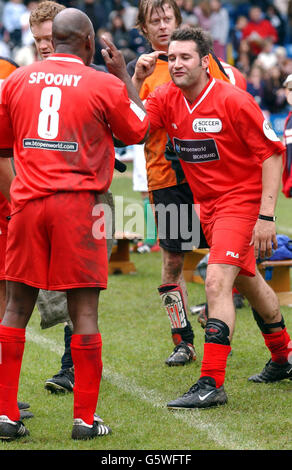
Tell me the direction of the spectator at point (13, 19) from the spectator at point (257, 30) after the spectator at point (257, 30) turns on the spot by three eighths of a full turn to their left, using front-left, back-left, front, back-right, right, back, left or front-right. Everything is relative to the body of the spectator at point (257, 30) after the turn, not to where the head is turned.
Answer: back

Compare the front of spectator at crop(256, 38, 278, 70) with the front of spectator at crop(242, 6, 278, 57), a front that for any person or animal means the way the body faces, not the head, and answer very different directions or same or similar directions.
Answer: same or similar directions

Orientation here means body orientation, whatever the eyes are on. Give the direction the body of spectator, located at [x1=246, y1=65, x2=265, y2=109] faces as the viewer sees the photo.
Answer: toward the camera

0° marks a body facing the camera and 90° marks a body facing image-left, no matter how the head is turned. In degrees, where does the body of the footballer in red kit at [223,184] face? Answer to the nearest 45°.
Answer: approximately 45°

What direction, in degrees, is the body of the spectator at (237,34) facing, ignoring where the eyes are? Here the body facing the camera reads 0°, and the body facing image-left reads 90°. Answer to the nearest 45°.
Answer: approximately 0°

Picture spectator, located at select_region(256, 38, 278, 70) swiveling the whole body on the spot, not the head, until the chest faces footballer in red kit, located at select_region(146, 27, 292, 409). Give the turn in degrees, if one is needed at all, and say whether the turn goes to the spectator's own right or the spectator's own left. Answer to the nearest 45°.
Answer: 0° — they already face them

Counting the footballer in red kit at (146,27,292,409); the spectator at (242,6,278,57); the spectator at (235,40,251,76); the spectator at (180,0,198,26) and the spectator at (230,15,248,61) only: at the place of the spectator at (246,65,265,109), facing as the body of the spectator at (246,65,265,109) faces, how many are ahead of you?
1

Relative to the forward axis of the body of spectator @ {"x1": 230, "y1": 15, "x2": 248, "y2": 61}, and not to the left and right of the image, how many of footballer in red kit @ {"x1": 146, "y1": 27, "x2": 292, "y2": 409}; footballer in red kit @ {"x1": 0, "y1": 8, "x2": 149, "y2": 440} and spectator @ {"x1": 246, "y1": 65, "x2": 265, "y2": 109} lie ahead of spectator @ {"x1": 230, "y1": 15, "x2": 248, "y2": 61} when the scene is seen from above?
3

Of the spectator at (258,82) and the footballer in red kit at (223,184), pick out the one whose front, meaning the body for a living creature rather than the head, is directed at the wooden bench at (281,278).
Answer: the spectator

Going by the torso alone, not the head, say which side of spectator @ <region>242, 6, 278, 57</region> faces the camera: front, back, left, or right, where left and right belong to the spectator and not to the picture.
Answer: front

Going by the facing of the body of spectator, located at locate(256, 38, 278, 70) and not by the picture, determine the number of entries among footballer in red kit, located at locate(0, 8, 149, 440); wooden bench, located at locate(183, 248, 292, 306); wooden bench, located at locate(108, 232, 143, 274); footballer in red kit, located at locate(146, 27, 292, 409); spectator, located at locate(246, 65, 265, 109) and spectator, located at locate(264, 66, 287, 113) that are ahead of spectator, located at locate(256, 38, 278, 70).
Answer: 6

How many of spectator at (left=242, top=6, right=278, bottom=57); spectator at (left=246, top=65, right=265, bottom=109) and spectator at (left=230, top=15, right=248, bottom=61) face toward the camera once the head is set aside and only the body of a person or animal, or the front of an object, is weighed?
3

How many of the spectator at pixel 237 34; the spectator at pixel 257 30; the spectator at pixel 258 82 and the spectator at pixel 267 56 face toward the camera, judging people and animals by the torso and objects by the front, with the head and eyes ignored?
4
